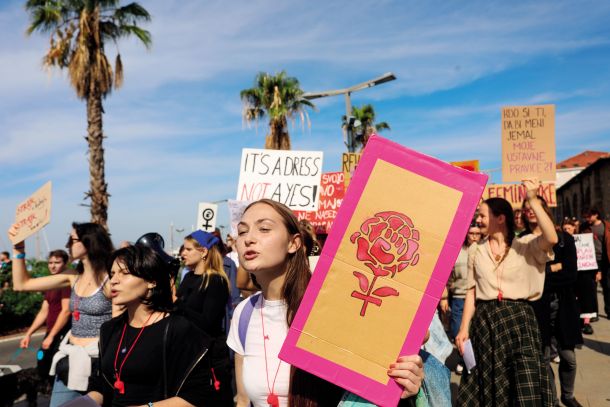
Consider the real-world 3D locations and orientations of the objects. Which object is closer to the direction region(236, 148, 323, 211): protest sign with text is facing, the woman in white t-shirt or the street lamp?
the woman in white t-shirt

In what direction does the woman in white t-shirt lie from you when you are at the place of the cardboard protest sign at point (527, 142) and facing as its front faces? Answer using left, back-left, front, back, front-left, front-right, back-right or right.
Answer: front

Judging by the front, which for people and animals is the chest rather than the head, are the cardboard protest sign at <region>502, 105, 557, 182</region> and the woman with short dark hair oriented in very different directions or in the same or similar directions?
same or similar directions

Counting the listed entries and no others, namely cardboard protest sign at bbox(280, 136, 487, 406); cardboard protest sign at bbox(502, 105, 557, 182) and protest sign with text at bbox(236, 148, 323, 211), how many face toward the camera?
3

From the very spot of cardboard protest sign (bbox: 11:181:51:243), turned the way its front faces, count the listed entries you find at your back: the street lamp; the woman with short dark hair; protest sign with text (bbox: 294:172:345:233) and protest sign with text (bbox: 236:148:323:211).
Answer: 3

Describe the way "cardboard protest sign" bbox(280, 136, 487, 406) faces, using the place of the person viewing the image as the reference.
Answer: facing the viewer

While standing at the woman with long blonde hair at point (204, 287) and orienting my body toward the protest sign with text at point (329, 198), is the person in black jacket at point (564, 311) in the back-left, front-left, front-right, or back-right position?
front-right

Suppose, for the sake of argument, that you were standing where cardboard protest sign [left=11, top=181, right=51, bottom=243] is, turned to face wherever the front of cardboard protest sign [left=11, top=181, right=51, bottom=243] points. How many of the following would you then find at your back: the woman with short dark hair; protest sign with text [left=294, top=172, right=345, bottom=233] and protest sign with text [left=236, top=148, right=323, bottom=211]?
2

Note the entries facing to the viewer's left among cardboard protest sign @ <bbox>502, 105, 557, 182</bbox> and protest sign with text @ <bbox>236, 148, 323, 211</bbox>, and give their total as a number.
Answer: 0

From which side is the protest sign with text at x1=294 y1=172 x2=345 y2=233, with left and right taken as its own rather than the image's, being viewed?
front

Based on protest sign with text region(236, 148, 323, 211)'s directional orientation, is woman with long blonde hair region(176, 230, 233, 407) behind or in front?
in front

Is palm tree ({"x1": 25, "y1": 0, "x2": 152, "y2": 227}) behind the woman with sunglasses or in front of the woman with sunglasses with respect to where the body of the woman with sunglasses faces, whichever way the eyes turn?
behind

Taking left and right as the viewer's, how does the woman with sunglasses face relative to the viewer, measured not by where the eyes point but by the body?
facing the viewer and to the left of the viewer

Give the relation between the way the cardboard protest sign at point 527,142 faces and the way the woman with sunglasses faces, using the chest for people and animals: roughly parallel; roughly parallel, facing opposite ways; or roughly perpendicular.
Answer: roughly parallel

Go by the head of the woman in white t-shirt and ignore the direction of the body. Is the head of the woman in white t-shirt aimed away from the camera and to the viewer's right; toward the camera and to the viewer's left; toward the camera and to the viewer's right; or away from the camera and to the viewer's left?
toward the camera and to the viewer's left

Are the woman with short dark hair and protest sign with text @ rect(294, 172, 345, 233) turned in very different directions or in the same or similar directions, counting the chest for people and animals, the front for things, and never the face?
same or similar directions
